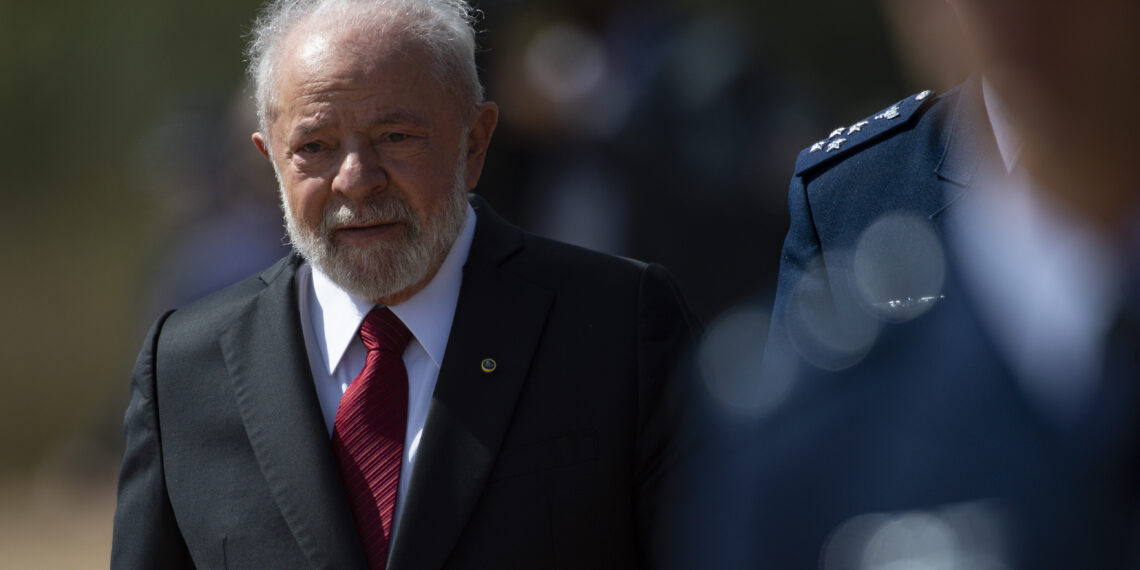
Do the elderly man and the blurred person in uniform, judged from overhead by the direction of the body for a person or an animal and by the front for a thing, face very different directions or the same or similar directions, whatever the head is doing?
same or similar directions

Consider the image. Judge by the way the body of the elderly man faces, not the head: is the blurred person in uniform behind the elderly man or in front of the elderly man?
in front

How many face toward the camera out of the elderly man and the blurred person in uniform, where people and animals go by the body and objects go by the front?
2

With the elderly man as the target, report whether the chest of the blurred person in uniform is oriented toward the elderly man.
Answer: no

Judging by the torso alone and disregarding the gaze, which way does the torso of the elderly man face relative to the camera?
toward the camera

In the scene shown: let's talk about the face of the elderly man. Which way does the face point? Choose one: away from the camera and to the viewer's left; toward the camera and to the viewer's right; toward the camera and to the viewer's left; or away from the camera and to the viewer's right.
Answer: toward the camera and to the viewer's left
